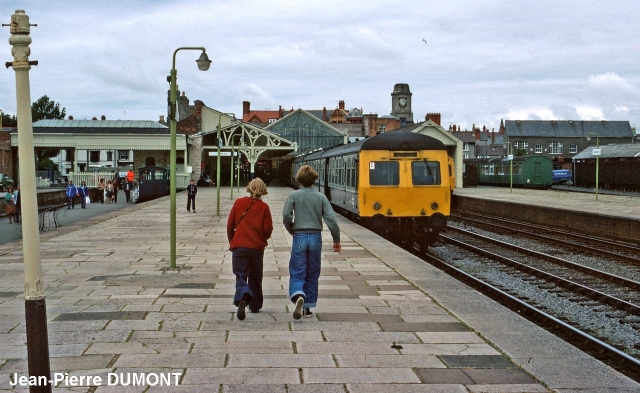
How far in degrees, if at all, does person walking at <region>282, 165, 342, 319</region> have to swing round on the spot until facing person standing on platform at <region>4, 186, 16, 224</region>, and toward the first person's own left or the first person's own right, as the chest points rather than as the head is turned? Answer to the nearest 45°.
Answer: approximately 45° to the first person's own left

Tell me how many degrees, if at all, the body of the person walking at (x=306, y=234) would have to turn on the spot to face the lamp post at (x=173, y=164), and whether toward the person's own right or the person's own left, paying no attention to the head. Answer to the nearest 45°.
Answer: approximately 45° to the person's own left

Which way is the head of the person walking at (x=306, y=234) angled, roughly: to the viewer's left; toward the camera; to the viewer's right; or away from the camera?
away from the camera

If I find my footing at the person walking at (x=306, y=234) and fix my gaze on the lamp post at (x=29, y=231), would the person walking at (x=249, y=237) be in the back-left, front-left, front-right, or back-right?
front-right

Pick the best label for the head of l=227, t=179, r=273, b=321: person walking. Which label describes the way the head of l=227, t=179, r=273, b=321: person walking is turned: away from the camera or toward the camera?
away from the camera

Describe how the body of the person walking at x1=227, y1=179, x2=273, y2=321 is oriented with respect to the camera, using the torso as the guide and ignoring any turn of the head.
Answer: away from the camera

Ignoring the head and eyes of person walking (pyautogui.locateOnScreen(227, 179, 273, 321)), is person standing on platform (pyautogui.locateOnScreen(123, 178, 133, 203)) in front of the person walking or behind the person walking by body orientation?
in front

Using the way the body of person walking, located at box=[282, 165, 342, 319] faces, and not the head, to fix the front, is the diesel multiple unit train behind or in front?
in front

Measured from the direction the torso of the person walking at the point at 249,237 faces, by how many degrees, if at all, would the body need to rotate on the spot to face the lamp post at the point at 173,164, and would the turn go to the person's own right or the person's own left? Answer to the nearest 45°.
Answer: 0° — they already face it

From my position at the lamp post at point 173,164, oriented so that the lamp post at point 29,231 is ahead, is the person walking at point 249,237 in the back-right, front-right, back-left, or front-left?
front-left

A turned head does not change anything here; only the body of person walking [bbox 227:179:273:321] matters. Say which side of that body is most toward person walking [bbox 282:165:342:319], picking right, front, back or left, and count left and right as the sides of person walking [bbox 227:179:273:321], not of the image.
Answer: right

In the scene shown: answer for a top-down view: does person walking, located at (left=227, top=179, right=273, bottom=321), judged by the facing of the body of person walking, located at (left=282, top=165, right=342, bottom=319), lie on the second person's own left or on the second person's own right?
on the second person's own left

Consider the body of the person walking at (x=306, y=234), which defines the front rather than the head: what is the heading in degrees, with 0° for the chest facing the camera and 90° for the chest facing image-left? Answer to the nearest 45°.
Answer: approximately 180°
